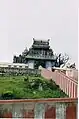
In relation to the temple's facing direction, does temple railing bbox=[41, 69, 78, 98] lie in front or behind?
in front

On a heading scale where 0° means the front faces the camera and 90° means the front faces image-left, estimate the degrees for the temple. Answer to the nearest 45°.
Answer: approximately 0°
